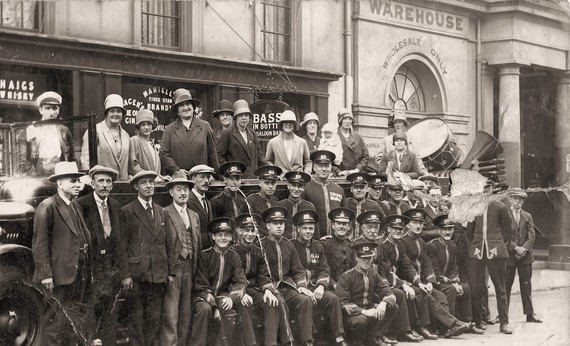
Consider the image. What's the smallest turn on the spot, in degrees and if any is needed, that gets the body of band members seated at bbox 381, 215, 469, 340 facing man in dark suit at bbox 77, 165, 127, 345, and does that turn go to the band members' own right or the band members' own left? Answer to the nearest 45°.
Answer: approximately 90° to the band members' own right

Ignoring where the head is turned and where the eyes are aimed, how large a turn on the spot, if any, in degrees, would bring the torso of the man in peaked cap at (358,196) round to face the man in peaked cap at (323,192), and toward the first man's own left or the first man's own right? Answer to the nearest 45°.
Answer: approximately 45° to the first man's own right

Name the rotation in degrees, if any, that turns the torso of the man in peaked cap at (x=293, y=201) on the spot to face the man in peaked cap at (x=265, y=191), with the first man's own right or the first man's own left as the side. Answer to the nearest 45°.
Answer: approximately 45° to the first man's own right

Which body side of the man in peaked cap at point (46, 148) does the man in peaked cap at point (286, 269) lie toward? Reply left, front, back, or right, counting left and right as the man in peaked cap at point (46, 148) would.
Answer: left
